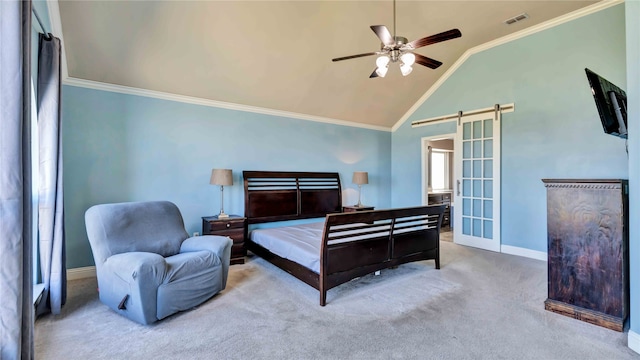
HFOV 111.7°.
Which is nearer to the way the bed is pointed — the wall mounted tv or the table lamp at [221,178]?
the wall mounted tv

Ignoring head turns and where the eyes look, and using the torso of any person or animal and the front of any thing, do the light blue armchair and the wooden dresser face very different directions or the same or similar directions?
very different directions

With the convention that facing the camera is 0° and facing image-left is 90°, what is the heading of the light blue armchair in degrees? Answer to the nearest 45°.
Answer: approximately 315°

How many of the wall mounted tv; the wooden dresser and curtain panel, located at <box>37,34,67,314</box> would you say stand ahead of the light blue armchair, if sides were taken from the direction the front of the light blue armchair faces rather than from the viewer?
2

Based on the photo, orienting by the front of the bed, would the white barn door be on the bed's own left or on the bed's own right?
on the bed's own left

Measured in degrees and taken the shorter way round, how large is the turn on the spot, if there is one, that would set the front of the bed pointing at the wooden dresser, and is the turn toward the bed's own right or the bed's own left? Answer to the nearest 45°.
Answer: approximately 45° to the bed's own left

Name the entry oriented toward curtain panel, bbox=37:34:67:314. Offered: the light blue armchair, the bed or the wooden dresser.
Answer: the wooden dresser

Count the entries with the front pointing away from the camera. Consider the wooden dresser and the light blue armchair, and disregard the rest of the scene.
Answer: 0

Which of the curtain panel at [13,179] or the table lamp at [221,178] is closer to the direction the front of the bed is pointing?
the curtain panel

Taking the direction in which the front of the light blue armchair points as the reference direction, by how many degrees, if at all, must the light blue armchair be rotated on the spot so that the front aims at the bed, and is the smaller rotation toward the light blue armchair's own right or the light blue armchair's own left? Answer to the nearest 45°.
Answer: approximately 45° to the light blue armchair's own left

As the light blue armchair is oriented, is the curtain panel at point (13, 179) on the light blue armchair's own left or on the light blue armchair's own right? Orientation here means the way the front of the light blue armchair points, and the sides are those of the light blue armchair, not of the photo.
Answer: on the light blue armchair's own right

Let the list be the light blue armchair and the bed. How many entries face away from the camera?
0

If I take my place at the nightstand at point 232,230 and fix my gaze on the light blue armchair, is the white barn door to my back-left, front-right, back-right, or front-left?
back-left

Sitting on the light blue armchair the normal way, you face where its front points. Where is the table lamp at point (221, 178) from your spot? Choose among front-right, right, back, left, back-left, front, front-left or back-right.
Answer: left
